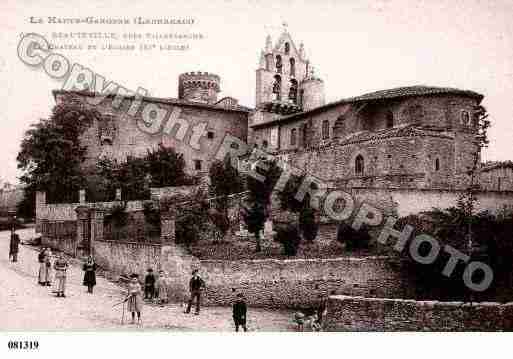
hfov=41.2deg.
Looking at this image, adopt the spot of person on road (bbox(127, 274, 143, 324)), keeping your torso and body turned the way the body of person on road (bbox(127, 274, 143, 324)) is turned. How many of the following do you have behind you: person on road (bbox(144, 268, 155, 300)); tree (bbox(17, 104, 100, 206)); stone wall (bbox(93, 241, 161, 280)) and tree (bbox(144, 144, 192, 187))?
4

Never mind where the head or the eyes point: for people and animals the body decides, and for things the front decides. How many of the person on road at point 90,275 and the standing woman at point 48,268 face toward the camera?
2

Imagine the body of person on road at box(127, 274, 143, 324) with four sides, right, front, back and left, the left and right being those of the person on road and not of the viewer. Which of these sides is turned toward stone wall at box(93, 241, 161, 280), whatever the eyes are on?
back

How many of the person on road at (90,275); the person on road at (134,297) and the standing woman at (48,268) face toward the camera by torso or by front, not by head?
3

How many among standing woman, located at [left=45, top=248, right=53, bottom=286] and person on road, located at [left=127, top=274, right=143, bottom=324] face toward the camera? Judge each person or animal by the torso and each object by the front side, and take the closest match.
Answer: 2

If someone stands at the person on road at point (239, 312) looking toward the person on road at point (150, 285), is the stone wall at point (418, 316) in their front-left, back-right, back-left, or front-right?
back-right

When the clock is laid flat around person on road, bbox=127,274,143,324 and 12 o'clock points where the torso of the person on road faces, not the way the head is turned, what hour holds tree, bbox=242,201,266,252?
The tree is roughly at 7 o'clock from the person on road.

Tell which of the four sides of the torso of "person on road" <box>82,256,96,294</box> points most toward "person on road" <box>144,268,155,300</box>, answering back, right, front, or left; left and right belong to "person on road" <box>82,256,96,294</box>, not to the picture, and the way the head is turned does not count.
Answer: left

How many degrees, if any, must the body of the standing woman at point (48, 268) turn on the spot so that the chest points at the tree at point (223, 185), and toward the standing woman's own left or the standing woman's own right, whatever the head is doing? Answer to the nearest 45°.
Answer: approximately 135° to the standing woman's own left

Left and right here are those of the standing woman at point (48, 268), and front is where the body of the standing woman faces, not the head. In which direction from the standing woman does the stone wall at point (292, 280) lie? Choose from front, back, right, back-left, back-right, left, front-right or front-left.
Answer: left
